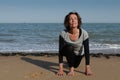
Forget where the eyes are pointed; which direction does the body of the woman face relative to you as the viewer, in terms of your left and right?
facing the viewer
